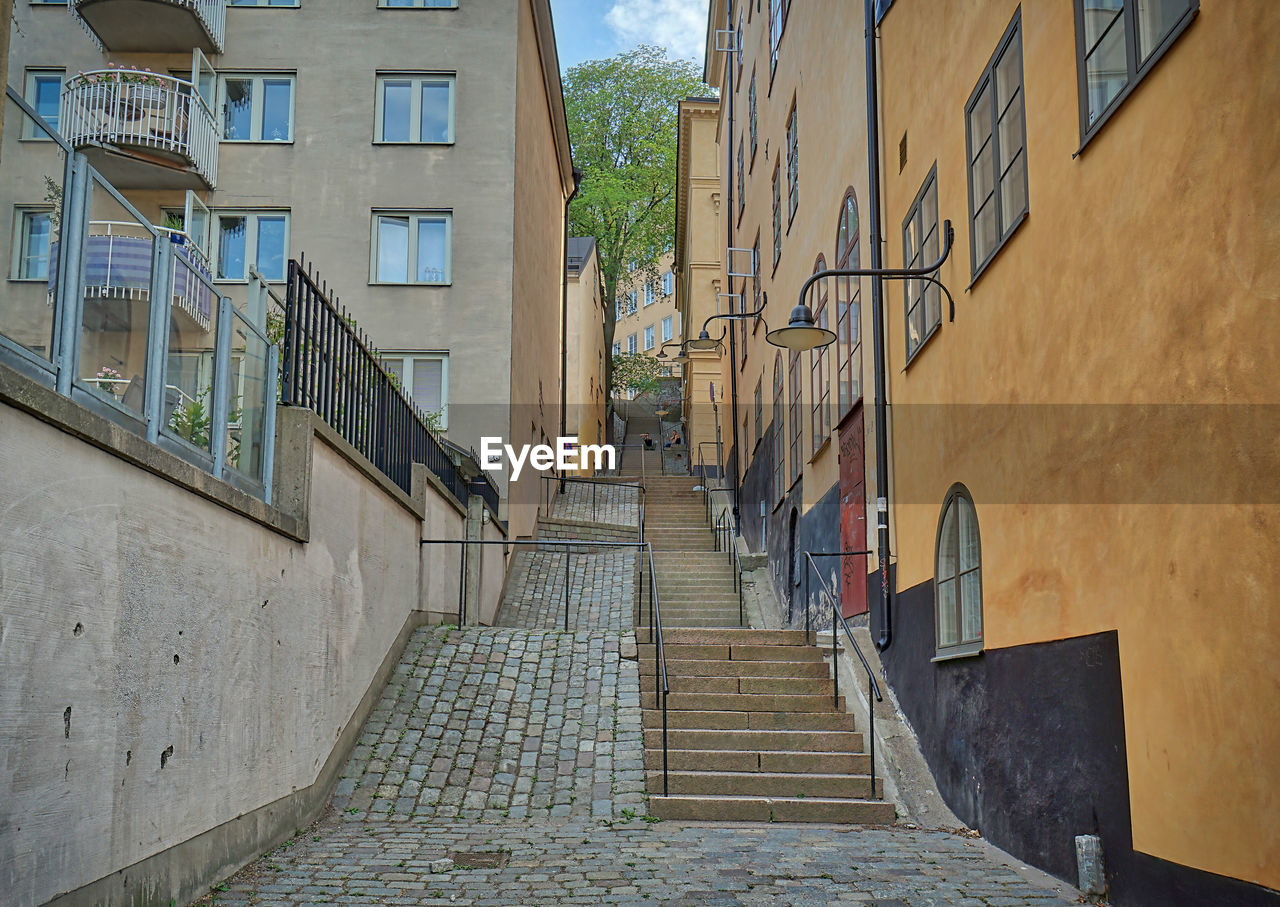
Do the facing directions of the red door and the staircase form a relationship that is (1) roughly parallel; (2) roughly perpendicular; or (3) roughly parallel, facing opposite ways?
roughly perpendicular

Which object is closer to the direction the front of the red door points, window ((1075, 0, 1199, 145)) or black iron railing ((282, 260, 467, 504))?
the black iron railing

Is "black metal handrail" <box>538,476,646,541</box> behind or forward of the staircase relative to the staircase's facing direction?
behind

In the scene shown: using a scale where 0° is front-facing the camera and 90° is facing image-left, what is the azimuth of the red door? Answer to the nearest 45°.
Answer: approximately 90°

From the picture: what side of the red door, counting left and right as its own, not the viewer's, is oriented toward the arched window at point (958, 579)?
left

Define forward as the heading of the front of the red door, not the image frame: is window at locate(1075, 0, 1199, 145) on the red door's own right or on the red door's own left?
on the red door's own left

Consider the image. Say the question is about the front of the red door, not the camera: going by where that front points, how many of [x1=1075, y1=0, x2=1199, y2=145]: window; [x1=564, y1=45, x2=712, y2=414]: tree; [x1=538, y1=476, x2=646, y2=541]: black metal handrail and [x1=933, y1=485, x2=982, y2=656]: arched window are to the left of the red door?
2

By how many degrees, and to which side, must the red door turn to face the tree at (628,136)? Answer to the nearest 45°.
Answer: approximately 90° to its right

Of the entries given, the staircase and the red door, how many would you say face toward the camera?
1

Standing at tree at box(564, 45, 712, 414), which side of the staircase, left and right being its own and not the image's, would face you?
back

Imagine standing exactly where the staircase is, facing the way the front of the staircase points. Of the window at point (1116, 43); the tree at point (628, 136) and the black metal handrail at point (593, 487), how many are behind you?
2
